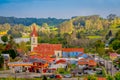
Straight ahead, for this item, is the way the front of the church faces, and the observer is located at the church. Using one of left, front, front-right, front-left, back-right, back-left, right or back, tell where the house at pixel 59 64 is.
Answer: left

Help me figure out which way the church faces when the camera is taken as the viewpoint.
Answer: facing to the left of the viewer

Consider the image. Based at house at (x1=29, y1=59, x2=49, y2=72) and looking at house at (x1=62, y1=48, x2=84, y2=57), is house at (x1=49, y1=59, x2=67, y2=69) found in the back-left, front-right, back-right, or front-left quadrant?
front-right

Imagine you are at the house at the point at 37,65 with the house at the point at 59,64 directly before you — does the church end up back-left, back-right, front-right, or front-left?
front-left

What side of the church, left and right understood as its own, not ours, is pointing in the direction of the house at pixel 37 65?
left
